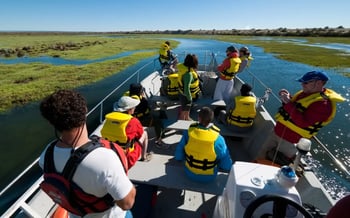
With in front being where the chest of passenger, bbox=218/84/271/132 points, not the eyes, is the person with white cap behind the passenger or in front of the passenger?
behind

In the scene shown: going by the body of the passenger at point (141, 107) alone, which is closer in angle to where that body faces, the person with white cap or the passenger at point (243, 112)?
the passenger

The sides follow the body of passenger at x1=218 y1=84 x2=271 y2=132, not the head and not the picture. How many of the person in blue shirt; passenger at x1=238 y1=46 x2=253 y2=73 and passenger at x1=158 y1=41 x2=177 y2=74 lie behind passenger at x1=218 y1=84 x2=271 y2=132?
1

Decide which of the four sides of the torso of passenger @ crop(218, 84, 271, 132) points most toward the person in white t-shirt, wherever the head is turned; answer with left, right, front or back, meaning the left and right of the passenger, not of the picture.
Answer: back

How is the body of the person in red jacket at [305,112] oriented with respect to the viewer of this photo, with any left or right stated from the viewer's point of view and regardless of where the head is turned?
facing to the left of the viewer

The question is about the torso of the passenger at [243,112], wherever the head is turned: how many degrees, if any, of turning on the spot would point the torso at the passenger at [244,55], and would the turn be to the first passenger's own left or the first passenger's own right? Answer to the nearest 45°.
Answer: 0° — they already face them

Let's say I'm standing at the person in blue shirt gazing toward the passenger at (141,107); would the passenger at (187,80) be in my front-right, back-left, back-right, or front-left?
front-right

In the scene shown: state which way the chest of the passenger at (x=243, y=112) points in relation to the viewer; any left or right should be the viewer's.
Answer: facing away from the viewer

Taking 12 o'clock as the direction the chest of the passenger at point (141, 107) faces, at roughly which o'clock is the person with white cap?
The person with white cap is roughly at 5 o'clock from the passenger.

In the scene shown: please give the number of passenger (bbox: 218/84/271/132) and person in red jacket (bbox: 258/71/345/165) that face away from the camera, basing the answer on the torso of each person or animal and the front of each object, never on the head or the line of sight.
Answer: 1

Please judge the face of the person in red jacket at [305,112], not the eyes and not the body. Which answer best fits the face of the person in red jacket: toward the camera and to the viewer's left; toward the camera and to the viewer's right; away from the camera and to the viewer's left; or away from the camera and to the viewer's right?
toward the camera and to the viewer's left

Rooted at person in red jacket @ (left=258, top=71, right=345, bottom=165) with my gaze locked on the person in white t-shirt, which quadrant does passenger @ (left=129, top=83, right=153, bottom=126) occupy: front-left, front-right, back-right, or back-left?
front-right

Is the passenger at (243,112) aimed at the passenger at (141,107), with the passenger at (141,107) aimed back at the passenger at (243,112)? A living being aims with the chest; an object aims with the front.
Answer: no

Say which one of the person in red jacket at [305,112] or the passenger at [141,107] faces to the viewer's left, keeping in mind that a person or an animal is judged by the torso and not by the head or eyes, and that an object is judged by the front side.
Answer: the person in red jacket

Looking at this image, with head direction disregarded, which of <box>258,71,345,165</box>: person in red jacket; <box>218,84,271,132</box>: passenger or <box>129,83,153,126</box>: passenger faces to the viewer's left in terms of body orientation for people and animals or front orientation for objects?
the person in red jacket

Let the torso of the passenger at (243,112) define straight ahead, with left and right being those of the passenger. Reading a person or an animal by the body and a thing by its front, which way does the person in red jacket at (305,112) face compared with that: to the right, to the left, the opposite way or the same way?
to the left

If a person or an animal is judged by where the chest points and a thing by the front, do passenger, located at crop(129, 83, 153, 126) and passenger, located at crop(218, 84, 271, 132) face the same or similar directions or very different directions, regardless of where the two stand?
same or similar directions

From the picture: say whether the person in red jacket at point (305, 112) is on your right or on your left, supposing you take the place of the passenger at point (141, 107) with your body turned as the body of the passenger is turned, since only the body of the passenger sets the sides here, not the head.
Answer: on your right
